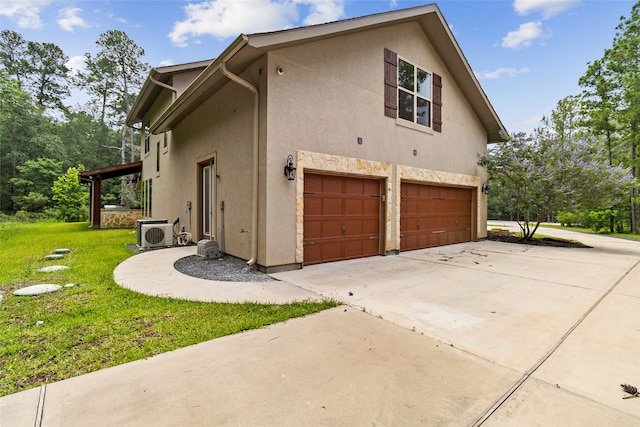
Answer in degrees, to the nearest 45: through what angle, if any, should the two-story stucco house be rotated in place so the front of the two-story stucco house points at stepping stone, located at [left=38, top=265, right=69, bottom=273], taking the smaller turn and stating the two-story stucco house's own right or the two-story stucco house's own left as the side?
approximately 135° to the two-story stucco house's own right

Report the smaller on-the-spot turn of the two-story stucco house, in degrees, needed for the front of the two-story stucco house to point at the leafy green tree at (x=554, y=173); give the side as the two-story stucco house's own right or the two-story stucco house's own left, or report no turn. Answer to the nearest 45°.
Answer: approximately 45° to the two-story stucco house's own left

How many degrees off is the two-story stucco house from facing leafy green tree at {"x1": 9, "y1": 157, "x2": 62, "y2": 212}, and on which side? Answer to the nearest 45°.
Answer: approximately 180°

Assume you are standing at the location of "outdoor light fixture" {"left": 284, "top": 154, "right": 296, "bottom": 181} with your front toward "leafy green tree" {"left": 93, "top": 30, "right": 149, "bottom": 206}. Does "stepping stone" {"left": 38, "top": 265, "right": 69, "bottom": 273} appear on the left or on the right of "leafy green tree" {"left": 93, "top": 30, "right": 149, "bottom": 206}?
left

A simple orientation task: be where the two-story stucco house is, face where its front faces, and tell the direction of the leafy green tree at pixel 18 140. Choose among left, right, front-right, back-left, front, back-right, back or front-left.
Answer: back

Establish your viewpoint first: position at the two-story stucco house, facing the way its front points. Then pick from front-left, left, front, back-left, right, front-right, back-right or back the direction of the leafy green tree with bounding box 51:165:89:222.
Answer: back

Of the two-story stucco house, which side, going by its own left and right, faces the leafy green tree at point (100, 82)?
back

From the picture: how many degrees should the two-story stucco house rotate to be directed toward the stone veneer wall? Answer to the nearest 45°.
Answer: approximately 180°

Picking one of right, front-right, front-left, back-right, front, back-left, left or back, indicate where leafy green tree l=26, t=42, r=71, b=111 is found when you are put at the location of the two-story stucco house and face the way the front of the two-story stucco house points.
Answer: back

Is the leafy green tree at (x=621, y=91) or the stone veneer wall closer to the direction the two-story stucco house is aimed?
the leafy green tree

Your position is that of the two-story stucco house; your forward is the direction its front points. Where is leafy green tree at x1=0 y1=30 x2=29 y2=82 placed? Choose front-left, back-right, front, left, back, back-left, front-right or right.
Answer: back

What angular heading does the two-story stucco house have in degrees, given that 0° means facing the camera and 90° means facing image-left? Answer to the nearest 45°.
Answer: approximately 315°
